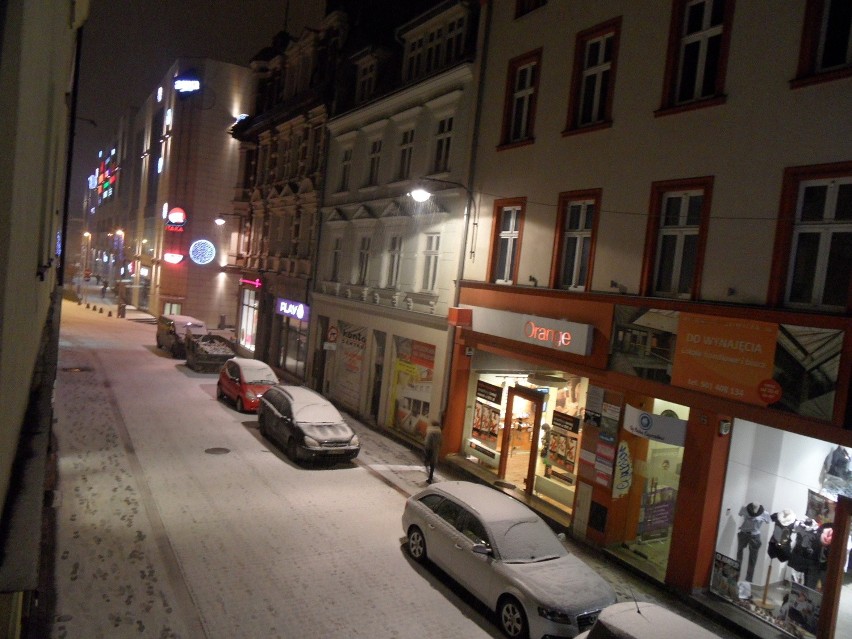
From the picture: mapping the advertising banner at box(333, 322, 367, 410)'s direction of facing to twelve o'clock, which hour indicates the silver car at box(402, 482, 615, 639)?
The silver car is roughly at 10 o'clock from the advertising banner.

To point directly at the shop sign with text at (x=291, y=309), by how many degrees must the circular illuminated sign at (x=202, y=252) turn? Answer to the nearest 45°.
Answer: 0° — it already faces it

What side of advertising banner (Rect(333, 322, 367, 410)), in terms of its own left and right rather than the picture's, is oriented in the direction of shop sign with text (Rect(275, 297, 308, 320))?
right

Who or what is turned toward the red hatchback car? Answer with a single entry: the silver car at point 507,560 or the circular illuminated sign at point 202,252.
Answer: the circular illuminated sign

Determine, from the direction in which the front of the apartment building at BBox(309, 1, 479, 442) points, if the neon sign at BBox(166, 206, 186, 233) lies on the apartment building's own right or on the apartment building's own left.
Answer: on the apartment building's own right

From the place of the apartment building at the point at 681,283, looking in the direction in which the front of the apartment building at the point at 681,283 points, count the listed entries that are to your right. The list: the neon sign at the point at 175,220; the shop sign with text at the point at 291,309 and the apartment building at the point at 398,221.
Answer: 3

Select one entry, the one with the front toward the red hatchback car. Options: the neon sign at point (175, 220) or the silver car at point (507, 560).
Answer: the neon sign

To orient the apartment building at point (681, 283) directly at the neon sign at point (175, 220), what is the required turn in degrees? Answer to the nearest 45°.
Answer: approximately 90° to its right

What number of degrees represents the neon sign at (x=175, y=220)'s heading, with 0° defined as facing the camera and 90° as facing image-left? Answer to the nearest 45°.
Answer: approximately 0°

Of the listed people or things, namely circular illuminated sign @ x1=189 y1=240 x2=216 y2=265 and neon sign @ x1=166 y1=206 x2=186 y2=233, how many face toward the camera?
2
